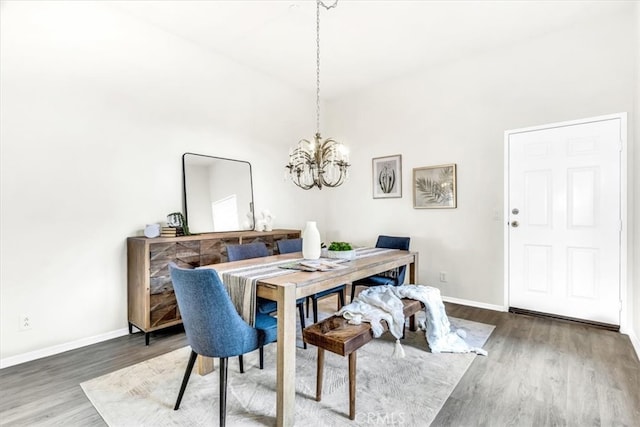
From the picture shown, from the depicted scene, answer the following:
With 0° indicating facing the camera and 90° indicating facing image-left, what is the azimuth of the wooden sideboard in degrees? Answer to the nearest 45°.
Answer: approximately 315°

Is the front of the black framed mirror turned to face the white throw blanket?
yes

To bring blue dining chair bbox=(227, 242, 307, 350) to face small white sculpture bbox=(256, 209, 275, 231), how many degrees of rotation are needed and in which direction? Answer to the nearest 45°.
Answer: approximately 135° to its left

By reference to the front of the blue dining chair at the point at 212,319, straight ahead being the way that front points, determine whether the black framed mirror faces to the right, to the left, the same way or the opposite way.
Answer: to the right

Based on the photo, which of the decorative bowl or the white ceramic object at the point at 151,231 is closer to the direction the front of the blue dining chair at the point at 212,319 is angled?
the decorative bowl

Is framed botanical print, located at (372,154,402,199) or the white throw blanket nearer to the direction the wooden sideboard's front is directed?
the white throw blanket

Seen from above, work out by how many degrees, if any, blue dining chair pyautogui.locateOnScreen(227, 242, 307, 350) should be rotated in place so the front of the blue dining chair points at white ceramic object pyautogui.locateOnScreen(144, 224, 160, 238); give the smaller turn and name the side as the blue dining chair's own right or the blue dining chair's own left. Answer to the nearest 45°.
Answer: approximately 135° to the blue dining chair's own right

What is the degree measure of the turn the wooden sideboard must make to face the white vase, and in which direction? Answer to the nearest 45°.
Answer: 0° — it already faces it
